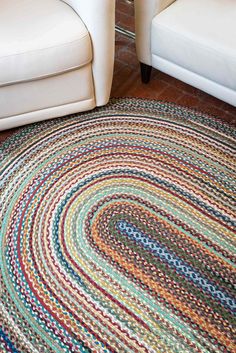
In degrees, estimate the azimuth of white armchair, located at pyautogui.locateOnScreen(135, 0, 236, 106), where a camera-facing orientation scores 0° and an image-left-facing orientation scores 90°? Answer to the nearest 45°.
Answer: approximately 45°
